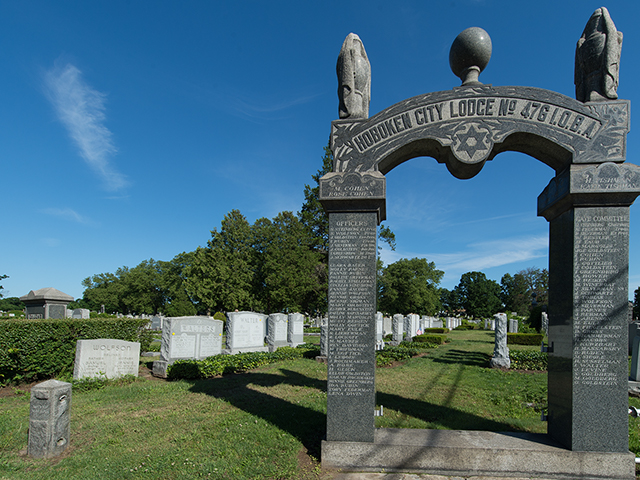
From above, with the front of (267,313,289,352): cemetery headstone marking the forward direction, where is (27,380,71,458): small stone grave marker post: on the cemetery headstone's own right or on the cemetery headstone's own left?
on the cemetery headstone's own right

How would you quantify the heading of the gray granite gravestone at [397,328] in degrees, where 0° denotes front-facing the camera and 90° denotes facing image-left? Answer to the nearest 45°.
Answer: approximately 315°

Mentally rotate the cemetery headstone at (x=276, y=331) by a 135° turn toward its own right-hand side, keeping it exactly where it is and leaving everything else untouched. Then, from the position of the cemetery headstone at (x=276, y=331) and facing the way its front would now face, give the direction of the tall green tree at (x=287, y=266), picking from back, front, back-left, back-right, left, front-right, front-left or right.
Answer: right

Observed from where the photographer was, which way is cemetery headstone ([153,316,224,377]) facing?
facing the viewer and to the right of the viewer

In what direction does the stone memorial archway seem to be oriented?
toward the camera

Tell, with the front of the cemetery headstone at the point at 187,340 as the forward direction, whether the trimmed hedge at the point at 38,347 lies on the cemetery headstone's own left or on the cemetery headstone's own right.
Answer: on the cemetery headstone's own right

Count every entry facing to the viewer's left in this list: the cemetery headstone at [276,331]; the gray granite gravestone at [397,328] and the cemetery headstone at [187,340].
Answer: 0
